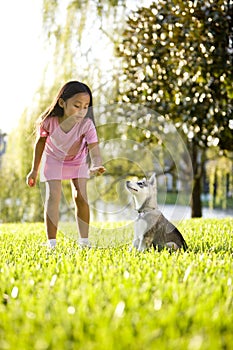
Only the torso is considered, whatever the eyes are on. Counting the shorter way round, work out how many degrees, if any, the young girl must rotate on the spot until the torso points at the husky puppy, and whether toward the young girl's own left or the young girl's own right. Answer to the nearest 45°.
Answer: approximately 45° to the young girl's own left

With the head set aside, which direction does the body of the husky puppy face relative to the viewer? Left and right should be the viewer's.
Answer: facing to the left of the viewer

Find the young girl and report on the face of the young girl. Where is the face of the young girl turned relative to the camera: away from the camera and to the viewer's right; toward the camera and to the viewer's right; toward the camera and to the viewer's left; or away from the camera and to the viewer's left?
toward the camera and to the viewer's right

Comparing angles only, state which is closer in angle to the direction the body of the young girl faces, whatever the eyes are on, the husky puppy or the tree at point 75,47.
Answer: the husky puppy

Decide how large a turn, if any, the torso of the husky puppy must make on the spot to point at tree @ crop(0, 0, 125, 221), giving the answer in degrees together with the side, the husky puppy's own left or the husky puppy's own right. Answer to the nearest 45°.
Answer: approximately 90° to the husky puppy's own right

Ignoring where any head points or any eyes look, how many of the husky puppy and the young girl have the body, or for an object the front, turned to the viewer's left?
1

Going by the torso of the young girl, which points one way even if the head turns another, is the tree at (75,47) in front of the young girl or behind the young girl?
behind

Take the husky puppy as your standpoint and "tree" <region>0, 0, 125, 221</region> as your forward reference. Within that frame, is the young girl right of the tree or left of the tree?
left

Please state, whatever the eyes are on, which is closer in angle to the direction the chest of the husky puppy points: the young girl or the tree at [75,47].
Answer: the young girl

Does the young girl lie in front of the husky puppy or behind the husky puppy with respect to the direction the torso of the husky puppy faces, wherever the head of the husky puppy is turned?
in front
